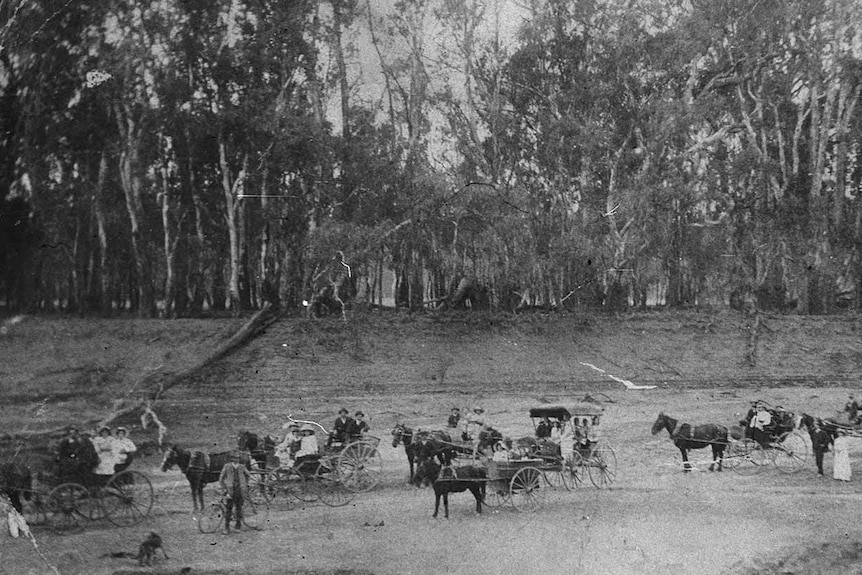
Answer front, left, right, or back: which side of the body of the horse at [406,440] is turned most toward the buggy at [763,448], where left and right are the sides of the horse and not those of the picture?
back

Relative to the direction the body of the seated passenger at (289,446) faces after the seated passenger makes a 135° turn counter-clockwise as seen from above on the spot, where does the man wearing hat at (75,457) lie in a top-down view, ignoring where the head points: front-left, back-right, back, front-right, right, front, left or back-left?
back

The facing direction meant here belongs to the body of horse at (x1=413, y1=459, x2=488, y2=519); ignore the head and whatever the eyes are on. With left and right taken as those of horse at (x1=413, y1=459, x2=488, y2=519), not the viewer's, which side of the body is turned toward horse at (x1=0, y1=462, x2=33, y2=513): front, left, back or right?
front

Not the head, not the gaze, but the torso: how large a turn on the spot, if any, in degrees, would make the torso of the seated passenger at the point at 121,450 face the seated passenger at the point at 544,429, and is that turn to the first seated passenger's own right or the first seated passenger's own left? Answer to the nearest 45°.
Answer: approximately 135° to the first seated passenger's own left

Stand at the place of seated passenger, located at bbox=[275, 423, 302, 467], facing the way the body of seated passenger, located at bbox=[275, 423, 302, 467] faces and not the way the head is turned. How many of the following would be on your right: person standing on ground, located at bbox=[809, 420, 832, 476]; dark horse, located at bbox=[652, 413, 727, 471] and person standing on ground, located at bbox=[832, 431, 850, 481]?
0

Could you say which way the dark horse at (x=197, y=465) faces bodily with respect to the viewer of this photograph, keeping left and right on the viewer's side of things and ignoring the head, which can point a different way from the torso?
facing to the left of the viewer

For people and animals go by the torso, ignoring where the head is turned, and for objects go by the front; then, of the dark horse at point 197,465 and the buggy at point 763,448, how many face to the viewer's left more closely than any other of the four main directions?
2

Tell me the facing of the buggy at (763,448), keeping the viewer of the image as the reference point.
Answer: facing to the left of the viewer

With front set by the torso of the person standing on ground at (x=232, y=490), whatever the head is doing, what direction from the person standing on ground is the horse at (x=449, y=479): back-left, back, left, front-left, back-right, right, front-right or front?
left

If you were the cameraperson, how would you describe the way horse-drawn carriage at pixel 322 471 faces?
facing to the left of the viewer

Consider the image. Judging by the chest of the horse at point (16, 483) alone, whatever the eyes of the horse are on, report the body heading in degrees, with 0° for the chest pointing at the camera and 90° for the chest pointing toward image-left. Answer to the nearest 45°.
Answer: approximately 90°

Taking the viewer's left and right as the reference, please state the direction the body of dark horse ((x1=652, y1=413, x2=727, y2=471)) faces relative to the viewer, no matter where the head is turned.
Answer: facing to the left of the viewer

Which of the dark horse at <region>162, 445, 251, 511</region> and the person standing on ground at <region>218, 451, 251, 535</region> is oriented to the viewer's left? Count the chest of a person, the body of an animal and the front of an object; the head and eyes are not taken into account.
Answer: the dark horse

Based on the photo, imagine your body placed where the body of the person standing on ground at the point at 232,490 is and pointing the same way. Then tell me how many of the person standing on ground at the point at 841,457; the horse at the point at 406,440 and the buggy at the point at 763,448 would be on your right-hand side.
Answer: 0

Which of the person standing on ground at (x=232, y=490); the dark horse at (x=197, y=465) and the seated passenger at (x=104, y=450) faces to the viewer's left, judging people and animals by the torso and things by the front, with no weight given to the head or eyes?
the dark horse

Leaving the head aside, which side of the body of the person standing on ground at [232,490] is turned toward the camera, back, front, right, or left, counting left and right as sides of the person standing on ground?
front
